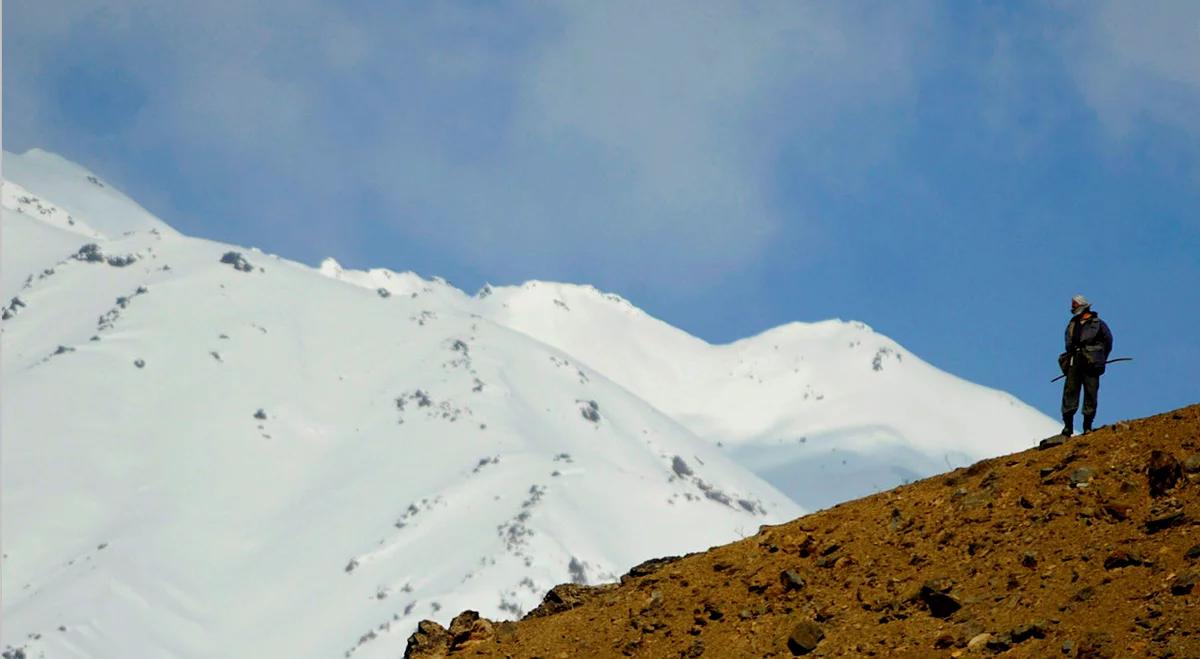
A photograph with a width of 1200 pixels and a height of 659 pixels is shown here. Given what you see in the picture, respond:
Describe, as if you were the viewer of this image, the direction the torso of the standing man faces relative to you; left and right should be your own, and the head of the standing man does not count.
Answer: facing the viewer and to the left of the viewer
